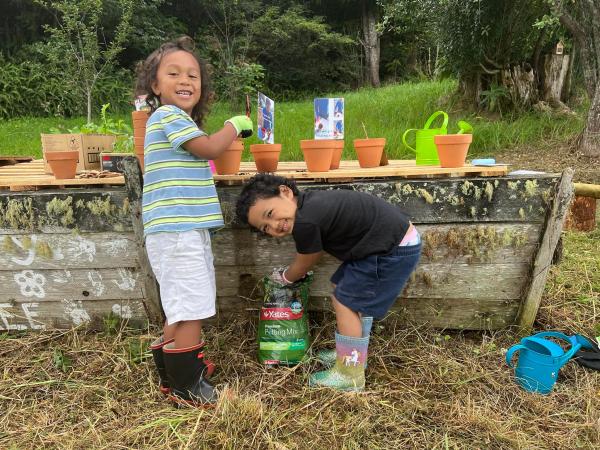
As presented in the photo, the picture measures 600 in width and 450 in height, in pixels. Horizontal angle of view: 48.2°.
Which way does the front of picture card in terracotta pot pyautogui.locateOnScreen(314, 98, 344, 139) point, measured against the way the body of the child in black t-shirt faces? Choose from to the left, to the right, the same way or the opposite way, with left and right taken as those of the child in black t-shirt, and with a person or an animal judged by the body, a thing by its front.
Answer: to the left

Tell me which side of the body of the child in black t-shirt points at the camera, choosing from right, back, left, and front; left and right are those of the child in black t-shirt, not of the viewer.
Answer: left

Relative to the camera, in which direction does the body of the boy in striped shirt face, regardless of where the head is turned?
to the viewer's right

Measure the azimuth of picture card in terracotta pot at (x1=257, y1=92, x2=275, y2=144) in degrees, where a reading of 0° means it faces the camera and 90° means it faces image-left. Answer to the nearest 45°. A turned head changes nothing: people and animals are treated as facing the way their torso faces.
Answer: approximately 315°

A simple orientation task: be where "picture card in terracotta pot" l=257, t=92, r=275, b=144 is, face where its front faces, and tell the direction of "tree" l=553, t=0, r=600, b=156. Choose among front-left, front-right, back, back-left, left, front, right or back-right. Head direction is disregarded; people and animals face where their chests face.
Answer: left

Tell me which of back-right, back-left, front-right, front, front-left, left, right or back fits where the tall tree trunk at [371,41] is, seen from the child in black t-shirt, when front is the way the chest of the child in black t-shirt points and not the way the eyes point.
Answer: right

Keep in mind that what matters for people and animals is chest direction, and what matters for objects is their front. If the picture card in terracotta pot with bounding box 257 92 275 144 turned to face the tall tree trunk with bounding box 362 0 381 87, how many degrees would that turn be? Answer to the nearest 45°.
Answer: approximately 135° to its left

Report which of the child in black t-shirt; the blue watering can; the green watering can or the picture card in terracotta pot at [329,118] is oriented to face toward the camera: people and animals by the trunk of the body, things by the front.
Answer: the picture card in terracotta pot

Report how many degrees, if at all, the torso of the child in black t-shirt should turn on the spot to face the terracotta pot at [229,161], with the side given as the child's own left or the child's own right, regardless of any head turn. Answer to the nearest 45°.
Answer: approximately 45° to the child's own right

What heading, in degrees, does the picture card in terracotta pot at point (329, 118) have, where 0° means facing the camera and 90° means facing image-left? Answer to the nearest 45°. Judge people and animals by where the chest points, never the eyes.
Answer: approximately 0°
